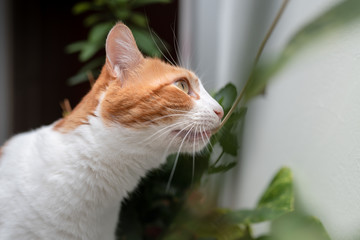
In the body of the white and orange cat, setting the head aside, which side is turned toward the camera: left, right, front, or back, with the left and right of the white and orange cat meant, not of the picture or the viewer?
right
